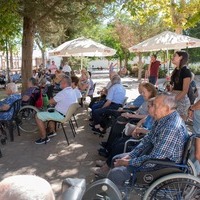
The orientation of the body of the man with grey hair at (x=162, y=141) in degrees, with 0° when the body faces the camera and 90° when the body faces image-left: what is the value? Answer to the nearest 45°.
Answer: approximately 90°

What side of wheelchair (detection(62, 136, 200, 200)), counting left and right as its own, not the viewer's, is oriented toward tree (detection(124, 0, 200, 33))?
right

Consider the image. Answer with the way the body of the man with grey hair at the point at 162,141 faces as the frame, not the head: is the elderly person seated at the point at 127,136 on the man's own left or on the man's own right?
on the man's own right

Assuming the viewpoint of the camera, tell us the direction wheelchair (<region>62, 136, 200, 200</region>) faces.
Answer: facing to the left of the viewer

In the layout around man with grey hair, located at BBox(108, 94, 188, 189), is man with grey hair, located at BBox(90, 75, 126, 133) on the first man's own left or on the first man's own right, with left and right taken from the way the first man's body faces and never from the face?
on the first man's own right
